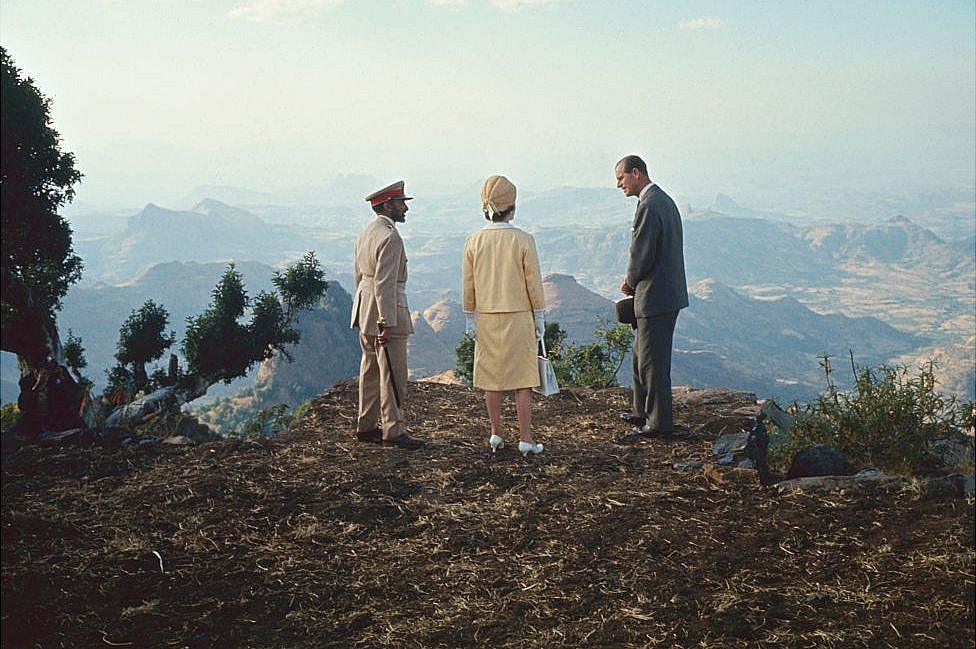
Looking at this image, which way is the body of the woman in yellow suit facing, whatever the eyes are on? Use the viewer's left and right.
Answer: facing away from the viewer

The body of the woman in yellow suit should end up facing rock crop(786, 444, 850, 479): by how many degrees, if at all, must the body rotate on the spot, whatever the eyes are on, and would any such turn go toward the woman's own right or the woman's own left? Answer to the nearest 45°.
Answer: approximately 135° to the woman's own right

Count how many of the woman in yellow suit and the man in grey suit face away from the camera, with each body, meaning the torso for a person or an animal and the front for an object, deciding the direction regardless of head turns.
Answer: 1

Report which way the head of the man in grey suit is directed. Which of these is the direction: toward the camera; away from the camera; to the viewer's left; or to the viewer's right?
to the viewer's left

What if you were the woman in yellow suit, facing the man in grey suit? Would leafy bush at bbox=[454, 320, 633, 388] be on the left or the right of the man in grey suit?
left

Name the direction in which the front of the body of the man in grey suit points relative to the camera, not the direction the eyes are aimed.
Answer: to the viewer's left

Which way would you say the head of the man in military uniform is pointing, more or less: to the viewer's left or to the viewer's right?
to the viewer's right

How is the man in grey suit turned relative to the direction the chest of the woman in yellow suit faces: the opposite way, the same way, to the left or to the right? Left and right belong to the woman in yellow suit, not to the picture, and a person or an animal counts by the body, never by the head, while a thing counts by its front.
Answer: to the left

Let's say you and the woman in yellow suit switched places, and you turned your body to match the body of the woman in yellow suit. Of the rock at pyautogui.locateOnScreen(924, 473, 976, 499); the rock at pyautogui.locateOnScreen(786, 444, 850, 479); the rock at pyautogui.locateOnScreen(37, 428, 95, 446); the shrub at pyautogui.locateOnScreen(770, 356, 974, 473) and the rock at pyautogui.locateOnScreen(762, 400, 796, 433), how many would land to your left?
1

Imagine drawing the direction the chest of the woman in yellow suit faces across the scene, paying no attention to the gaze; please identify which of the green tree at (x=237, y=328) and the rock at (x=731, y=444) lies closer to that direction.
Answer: the green tree

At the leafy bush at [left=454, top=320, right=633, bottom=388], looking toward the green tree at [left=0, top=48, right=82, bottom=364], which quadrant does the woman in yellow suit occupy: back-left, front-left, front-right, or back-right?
front-left

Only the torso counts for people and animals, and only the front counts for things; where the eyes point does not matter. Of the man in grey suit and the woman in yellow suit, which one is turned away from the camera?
the woman in yellow suit

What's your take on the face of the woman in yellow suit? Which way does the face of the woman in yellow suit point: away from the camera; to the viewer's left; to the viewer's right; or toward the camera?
away from the camera

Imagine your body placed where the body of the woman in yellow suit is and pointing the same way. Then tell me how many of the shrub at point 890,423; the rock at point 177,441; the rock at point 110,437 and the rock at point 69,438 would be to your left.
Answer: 3
